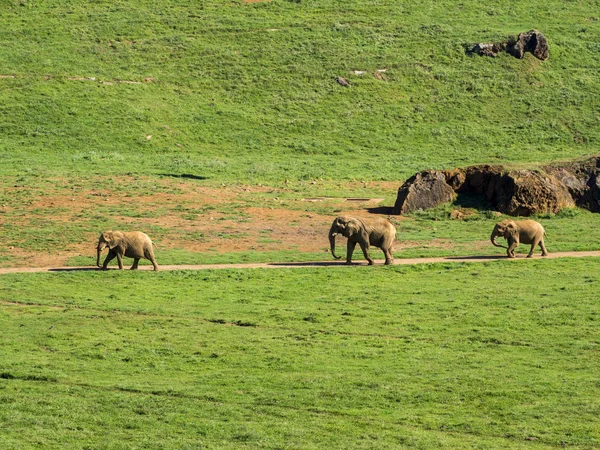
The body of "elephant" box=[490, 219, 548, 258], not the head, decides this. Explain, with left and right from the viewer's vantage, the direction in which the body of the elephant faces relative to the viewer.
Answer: facing to the left of the viewer

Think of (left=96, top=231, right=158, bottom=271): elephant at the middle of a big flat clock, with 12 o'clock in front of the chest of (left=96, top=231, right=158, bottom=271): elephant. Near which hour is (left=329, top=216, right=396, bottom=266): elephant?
(left=329, top=216, right=396, bottom=266): elephant is roughly at 6 o'clock from (left=96, top=231, right=158, bottom=271): elephant.

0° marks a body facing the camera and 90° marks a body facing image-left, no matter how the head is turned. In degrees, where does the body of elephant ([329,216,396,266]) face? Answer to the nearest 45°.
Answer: approximately 90°

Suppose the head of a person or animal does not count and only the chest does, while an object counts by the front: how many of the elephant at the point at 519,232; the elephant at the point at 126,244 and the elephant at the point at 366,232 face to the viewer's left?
3

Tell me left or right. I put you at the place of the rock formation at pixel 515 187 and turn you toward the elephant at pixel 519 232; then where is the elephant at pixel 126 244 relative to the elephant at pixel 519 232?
right

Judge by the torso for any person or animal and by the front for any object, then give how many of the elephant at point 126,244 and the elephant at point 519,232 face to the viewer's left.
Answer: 2

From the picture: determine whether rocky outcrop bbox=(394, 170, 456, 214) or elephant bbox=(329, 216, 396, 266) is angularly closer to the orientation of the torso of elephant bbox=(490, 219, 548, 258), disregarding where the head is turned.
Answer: the elephant

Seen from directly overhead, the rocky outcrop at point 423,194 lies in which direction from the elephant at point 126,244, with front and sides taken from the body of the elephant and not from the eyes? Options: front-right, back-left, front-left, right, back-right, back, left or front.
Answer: back-right

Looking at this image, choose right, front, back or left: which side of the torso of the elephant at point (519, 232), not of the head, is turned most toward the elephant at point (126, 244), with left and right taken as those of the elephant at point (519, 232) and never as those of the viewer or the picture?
front

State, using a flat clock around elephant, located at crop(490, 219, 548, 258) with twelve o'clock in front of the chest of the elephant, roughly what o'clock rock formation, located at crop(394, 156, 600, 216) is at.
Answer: The rock formation is roughly at 3 o'clock from the elephant.

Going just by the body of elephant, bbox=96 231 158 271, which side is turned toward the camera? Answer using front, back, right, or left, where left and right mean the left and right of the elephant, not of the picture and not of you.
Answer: left

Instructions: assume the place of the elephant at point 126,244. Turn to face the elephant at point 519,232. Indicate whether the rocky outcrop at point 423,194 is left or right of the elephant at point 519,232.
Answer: left
